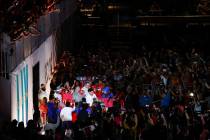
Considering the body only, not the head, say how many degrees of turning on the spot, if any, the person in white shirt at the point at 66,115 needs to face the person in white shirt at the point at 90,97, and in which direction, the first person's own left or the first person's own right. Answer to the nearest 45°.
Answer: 0° — they already face them

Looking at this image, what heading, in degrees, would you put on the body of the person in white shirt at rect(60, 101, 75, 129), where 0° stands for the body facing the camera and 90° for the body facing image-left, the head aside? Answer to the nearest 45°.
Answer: approximately 180°
